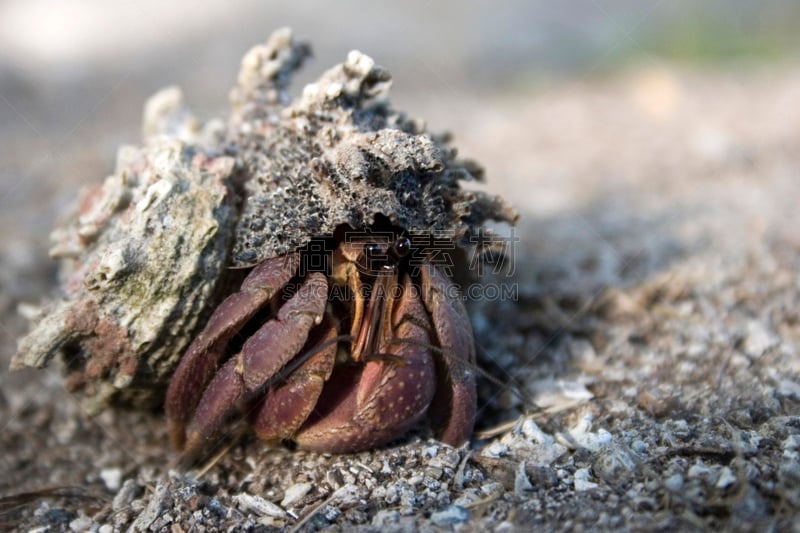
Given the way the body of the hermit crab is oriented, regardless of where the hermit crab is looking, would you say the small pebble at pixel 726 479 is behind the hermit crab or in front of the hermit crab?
in front

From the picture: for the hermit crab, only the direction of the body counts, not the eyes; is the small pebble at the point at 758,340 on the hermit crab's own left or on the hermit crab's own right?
on the hermit crab's own left

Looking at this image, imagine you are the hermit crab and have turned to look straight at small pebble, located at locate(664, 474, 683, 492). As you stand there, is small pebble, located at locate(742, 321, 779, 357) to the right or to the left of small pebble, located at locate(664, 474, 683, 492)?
left

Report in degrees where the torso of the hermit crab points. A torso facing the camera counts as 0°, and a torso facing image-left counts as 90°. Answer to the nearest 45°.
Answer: approximately 315°

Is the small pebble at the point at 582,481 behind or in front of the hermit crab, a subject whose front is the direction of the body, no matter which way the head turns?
in front
